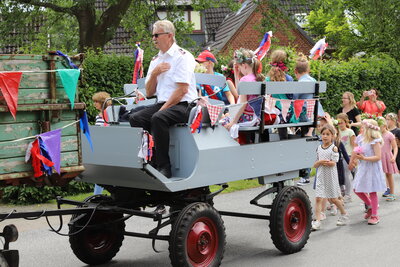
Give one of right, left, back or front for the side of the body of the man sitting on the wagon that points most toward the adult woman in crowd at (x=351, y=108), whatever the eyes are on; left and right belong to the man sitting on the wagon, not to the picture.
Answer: back

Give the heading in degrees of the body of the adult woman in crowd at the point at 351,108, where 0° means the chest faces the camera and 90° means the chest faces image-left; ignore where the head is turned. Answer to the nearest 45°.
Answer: approximately 45°

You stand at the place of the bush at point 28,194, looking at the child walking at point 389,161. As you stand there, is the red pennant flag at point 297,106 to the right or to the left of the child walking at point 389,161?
right

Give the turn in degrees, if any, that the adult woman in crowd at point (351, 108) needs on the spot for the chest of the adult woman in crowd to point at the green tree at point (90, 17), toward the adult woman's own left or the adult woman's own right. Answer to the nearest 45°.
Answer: approximately 90° to the adult woman's own right

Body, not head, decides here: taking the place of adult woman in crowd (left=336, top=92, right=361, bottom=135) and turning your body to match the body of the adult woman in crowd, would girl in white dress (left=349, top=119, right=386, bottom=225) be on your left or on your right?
on your left

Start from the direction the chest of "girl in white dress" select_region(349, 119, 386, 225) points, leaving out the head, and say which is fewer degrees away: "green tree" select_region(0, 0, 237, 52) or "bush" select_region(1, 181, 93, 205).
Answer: the bush

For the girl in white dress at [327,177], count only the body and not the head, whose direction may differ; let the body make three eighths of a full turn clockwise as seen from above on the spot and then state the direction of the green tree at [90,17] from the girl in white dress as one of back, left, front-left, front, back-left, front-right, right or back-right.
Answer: front-left

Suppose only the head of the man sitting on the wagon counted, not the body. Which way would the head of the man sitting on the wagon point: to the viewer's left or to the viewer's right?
to the viewer's left
